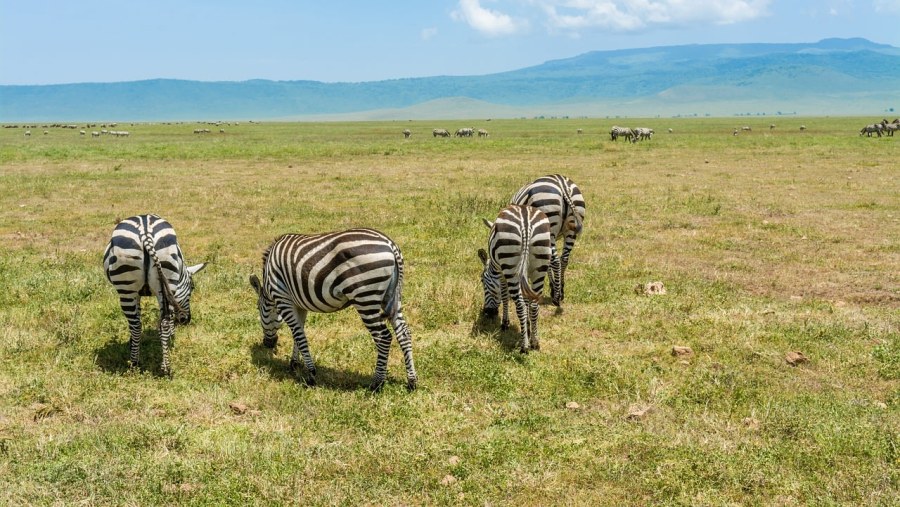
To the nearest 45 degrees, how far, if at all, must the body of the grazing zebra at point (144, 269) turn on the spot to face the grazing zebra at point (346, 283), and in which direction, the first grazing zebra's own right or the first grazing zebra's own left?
approximately 135° to the first grazing zebra's own right

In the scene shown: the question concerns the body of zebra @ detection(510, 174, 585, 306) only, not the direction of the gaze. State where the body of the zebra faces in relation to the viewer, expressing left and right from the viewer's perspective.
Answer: facing away from the viewer and to the left of the viewer

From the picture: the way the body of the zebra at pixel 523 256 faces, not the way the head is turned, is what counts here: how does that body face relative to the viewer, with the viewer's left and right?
facing away from the viewer and to the left of the viewer

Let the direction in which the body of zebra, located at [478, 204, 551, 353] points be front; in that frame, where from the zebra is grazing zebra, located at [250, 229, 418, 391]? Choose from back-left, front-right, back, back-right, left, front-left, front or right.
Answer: left

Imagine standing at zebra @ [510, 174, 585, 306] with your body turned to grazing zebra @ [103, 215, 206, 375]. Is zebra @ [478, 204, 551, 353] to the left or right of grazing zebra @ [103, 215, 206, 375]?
left

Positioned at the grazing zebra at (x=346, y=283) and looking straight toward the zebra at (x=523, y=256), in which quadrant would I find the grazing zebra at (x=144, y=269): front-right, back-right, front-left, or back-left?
back-left

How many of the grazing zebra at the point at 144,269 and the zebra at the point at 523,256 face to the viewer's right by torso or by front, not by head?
0

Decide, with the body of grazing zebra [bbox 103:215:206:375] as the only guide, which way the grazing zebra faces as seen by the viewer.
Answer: away from the camera

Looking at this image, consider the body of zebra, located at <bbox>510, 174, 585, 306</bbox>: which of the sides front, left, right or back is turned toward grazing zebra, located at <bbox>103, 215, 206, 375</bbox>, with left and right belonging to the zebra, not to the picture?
left

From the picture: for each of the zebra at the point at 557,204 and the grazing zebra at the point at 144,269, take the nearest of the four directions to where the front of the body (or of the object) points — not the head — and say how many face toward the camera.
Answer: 0

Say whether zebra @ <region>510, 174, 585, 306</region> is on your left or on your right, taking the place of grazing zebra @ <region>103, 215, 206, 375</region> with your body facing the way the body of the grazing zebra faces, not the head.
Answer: on your right
